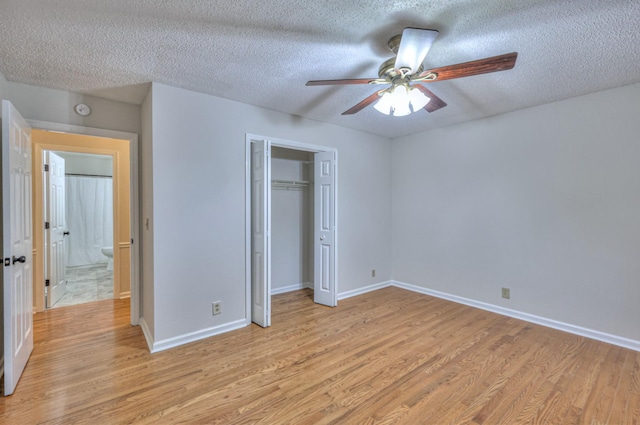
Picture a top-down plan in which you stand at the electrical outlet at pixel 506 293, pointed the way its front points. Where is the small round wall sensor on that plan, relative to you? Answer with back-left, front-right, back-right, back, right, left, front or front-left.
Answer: front-right

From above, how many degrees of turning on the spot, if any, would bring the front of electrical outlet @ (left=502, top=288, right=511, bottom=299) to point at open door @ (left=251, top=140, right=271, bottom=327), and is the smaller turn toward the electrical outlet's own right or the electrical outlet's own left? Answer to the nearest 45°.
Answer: approximately 45° to the electrical outlet's own right

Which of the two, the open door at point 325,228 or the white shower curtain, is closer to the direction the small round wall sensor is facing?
the open door

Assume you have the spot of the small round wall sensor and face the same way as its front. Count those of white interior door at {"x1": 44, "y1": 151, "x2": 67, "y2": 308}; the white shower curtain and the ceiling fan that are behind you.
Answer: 2

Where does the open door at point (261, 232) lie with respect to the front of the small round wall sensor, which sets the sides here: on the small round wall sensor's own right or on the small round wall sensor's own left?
on the small round wall sensor's own left

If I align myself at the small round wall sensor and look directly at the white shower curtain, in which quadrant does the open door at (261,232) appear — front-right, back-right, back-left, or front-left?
back-right

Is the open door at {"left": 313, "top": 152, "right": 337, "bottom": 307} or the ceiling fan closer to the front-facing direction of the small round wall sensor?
the ceiling fan

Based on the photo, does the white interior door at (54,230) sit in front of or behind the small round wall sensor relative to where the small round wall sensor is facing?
behind
